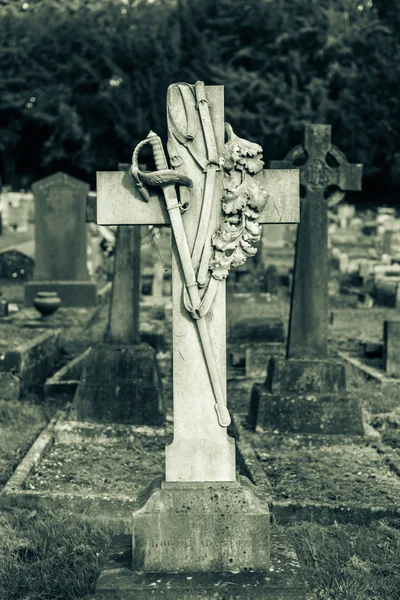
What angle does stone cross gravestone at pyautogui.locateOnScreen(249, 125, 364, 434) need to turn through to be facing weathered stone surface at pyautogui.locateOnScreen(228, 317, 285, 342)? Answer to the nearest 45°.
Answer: approximately 180°

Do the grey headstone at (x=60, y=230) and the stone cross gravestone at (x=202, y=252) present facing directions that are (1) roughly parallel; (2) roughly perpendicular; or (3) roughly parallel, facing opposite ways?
roughly parallel

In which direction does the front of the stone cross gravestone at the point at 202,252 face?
toward the camera

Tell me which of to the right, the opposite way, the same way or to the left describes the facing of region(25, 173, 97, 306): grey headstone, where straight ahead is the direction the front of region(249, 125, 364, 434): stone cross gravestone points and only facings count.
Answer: the same way

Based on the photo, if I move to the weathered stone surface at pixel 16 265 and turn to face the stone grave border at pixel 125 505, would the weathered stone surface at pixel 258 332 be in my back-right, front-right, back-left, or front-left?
front-left

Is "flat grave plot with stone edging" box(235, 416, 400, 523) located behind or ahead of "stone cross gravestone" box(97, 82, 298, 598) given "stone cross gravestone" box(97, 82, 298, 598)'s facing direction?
behind

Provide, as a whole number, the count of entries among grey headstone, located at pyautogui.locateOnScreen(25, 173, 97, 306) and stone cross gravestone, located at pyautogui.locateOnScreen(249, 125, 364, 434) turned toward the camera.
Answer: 2

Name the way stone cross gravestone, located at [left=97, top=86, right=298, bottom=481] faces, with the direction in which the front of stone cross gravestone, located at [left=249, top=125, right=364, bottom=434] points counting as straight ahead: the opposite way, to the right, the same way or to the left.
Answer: the same way

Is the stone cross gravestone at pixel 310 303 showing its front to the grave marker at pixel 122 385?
no

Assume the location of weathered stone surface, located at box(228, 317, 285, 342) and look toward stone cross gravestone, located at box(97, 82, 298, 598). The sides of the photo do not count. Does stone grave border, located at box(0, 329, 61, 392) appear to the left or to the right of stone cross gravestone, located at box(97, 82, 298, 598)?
right

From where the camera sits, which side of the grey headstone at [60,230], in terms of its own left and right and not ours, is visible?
front

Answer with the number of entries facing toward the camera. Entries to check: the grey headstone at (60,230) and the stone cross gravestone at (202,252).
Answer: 2

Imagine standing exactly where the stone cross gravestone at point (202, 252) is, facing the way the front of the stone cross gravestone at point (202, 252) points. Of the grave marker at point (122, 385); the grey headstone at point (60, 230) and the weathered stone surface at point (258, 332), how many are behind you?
3

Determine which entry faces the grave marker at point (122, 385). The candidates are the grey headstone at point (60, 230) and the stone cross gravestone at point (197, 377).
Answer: the grey headstone

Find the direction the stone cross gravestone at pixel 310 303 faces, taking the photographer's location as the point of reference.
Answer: facing the viewer

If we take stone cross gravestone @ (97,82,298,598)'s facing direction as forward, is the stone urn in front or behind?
behind

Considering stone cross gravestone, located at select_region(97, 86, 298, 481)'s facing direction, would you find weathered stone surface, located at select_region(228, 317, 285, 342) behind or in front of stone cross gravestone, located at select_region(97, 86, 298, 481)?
behind
